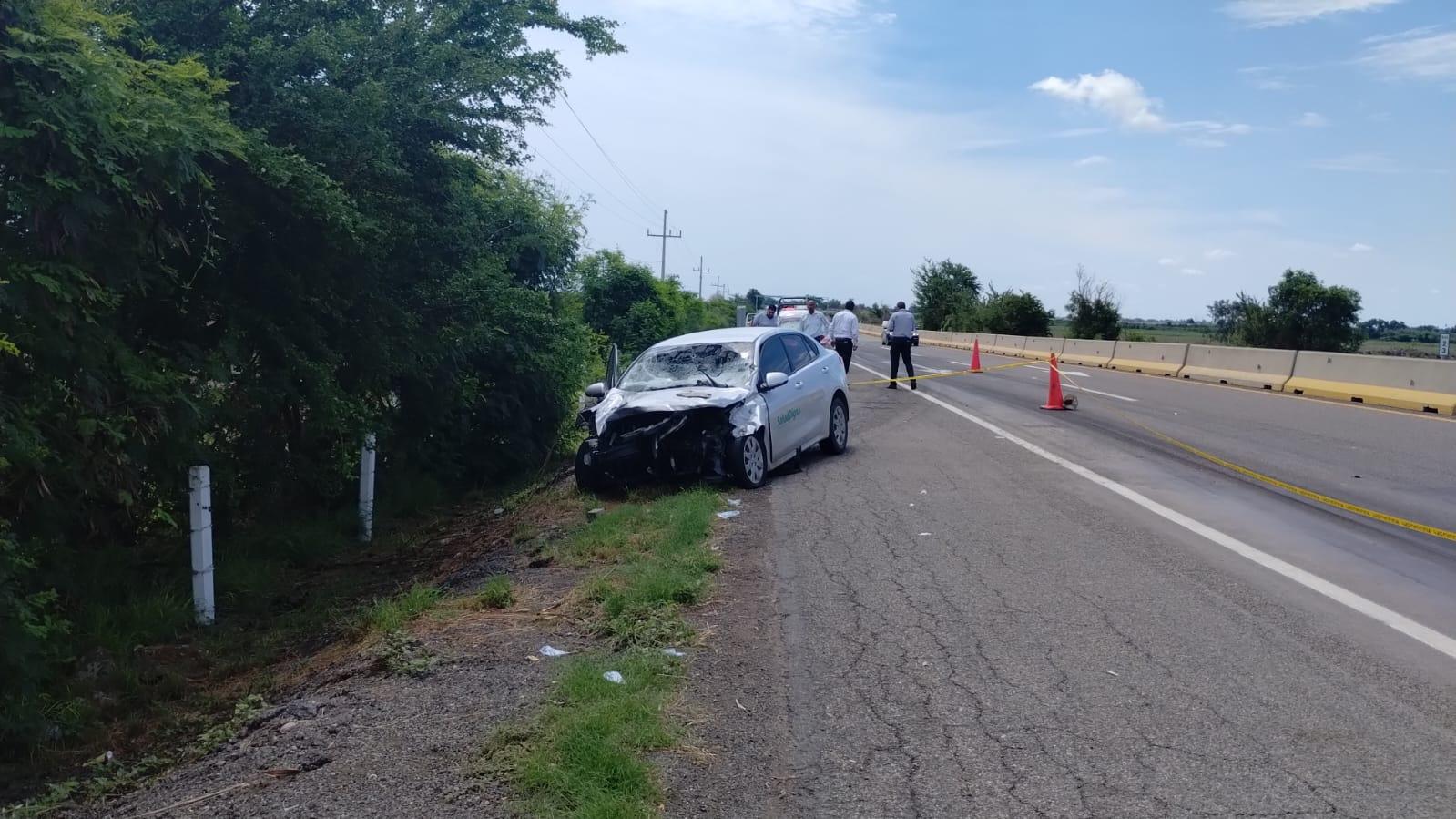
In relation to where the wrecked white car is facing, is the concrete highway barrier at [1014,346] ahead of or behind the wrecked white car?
behind

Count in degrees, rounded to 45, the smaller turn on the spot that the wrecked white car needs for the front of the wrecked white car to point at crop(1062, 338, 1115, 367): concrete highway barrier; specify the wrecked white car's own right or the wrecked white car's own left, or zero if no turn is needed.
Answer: approximately 180°

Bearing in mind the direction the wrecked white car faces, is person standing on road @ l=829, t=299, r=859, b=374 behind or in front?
behind

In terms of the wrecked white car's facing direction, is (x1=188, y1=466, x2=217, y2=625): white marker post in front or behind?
in front
